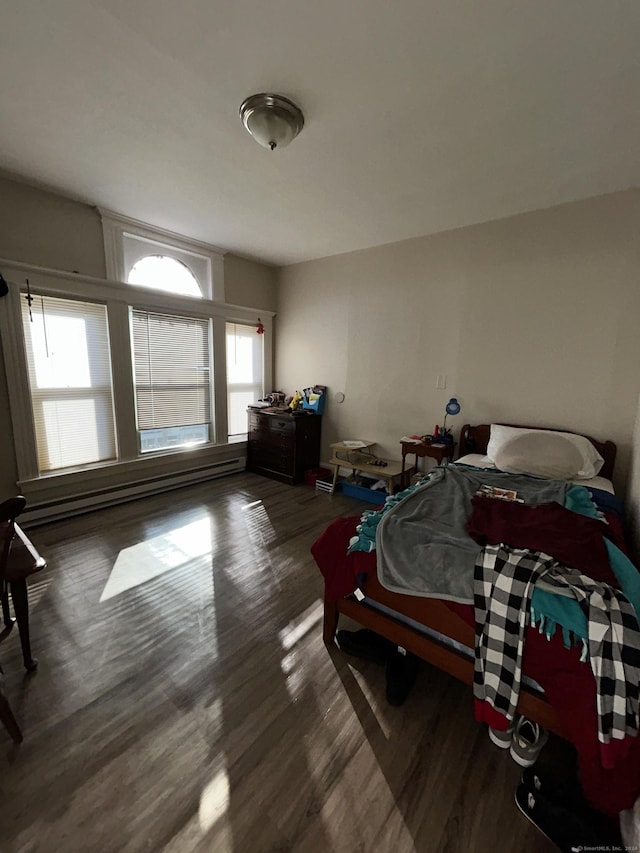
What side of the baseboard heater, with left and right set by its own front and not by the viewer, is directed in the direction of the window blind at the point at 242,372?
left

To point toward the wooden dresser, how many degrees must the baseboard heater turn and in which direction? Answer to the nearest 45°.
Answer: approximately 45° to its left

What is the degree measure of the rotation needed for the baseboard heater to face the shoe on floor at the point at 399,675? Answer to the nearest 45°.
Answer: approximately 45° to its right

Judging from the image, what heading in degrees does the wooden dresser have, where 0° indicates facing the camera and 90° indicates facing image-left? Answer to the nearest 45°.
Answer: approximately 45°

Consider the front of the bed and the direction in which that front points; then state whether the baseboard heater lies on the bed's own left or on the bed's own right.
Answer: on the bed's own right

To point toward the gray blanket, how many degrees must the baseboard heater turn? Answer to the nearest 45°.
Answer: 0° — it already faces it
